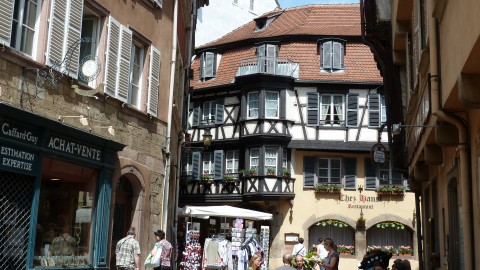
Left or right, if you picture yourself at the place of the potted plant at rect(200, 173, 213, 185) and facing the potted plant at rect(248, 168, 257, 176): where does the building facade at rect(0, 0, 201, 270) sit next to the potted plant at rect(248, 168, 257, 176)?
right

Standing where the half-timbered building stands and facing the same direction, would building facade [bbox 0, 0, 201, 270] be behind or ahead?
ahead

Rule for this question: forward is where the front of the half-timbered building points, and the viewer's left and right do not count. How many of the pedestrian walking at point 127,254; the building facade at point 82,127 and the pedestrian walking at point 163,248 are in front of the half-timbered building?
3

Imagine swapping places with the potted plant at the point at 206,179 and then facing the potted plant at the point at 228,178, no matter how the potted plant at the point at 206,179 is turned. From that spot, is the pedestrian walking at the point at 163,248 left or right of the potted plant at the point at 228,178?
right

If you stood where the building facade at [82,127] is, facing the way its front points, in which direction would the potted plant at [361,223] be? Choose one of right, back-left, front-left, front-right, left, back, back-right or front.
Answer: left

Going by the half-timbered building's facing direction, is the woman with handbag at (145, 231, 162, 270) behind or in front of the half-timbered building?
in front

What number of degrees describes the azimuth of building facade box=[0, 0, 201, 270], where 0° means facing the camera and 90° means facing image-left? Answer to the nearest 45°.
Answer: approximately 315°
